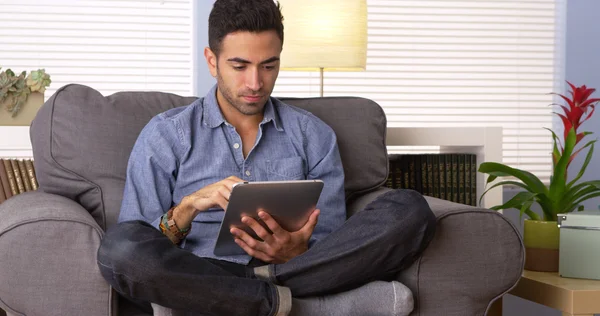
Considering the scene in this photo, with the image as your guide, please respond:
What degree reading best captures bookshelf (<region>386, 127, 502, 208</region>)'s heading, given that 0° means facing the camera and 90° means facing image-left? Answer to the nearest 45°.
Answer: approximately 0°

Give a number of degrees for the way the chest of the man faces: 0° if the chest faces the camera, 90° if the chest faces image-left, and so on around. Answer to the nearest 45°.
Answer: approximately 0°

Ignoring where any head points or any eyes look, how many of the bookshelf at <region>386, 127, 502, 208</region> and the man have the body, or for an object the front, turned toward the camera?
2

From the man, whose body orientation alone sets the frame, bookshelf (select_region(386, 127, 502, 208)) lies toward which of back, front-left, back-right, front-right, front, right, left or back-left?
back-left

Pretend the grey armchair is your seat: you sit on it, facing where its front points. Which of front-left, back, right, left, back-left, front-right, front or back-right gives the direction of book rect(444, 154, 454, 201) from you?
back-left
